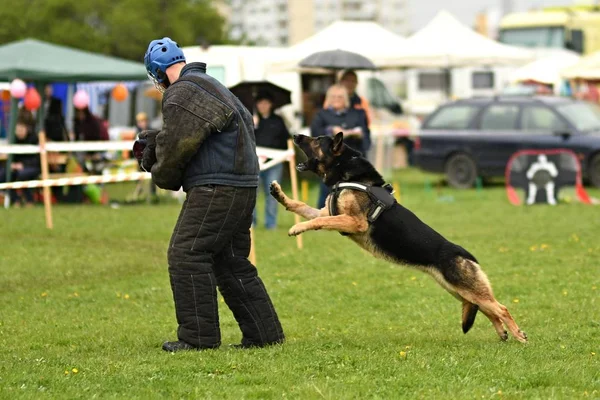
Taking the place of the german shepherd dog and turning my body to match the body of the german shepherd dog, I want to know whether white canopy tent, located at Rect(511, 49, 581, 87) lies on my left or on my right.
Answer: on my right

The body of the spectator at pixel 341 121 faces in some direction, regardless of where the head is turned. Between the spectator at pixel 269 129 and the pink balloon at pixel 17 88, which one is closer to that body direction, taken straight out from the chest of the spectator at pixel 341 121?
the spectator

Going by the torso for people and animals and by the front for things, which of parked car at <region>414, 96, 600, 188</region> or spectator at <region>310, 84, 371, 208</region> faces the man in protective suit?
the spectator

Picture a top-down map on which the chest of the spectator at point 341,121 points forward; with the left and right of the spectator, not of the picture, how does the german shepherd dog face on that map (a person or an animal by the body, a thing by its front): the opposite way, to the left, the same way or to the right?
to the right

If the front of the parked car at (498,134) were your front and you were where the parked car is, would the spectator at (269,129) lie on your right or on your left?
on your right

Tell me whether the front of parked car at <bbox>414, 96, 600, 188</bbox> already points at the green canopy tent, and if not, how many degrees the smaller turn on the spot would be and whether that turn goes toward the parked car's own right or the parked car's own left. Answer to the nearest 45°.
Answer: approximately 180°

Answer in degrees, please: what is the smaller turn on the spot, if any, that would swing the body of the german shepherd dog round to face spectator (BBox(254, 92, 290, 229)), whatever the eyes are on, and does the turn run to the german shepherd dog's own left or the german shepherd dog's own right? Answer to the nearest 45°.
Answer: approximately 90° to the german shepherd dog's own right

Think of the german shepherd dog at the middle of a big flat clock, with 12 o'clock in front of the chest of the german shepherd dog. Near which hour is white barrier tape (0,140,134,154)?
The white barrier tape is roughly at 2 o'clock from the german shepherd dog.

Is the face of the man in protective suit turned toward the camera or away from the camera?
away from the camera

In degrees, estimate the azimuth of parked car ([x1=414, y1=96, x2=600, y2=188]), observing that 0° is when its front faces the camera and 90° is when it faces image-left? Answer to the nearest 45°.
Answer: approximately 270°

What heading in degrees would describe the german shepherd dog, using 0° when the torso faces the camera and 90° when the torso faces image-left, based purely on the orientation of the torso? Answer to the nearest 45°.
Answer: approximately 90°
